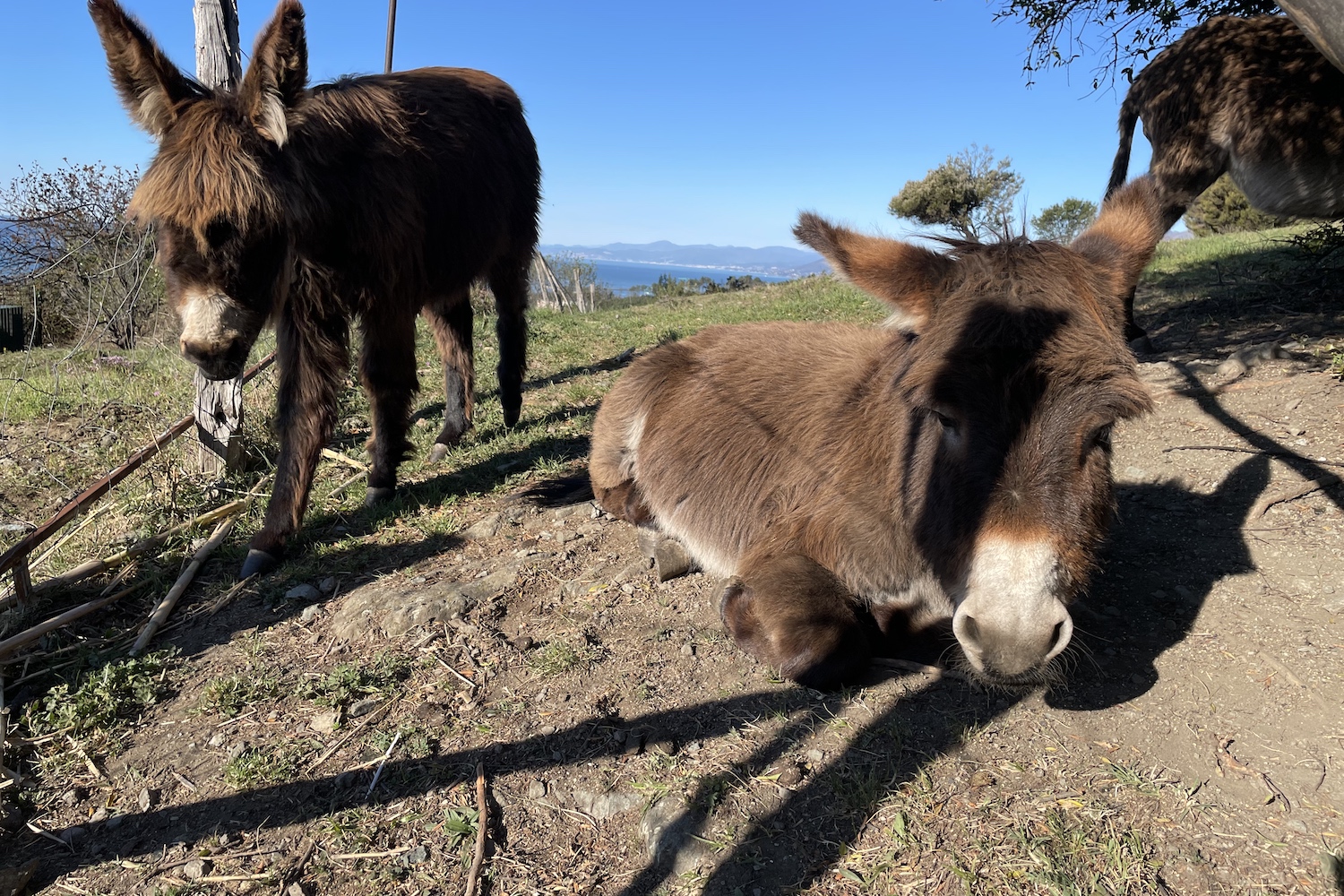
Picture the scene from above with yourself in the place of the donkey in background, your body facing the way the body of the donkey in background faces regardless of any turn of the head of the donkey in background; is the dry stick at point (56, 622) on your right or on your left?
on your right

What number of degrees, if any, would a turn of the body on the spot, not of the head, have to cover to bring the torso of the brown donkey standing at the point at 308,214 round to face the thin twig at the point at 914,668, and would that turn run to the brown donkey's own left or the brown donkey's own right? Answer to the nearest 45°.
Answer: approximately 90° to the brown donkey's own left

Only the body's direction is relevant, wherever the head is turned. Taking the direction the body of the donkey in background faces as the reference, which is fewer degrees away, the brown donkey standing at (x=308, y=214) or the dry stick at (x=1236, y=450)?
the dry stick

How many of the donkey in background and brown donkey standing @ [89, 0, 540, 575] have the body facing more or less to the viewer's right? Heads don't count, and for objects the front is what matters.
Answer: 1

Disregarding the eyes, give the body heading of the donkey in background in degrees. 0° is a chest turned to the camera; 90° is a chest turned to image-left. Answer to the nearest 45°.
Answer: approximately 270°

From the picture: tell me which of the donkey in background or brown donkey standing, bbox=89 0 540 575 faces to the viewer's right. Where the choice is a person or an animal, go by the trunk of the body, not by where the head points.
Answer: the donkey in background
